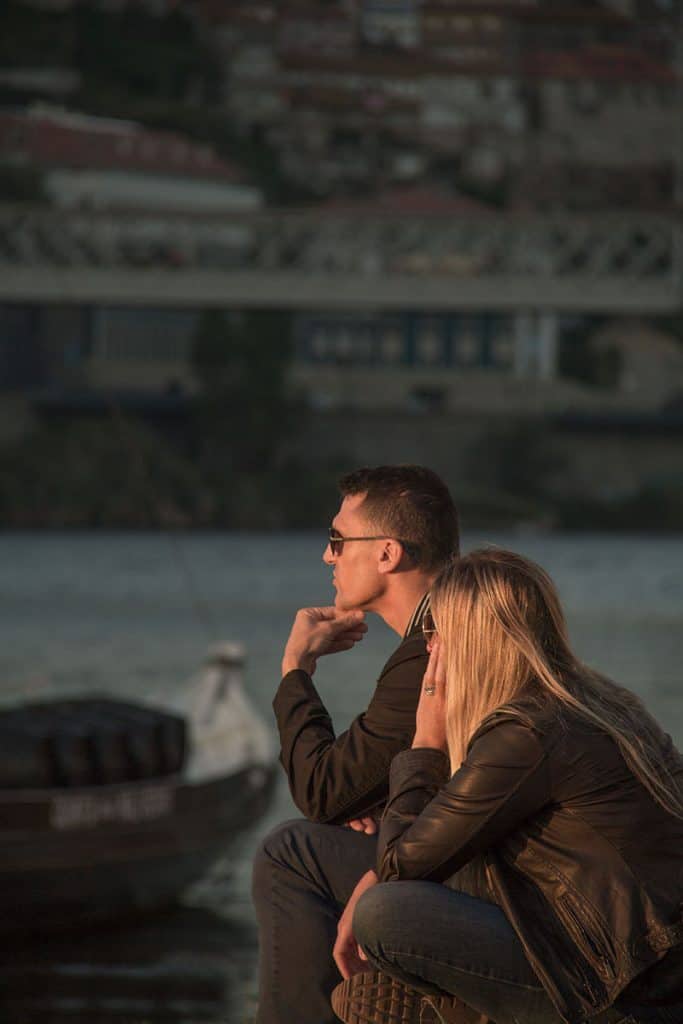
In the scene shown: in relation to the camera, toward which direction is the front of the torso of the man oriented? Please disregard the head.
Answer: to the viewer's left

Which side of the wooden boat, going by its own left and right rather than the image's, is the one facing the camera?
right

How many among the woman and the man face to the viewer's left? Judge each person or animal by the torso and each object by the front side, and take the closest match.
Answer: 2

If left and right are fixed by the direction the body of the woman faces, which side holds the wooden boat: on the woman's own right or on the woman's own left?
on the woman's own right

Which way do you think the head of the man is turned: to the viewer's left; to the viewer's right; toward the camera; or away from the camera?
to the viewer's left

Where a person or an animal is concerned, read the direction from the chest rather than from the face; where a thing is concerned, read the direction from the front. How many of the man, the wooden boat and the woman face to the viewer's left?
2

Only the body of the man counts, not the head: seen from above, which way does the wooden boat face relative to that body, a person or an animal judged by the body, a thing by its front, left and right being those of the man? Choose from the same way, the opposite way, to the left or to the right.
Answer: the opposite way

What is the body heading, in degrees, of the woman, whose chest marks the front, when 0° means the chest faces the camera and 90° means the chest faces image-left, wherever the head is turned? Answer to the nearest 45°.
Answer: approximately 90°

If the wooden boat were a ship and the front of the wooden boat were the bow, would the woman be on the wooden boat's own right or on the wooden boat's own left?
on the wooden boat's own right

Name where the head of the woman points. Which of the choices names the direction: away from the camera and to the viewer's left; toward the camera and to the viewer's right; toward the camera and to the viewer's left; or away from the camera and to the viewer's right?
away from the camera and to the viewer's left

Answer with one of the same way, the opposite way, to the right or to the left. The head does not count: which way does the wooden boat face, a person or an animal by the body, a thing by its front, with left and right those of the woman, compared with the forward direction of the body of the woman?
the opposite way
